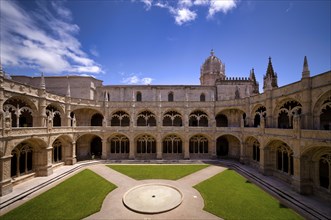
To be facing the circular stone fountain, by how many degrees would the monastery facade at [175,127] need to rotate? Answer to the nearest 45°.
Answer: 0° — it already faces it

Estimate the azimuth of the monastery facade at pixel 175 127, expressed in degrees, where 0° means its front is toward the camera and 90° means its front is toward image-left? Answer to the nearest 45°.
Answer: approximately 0°
